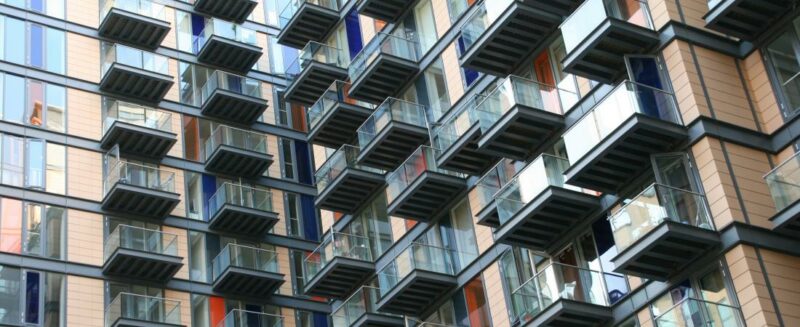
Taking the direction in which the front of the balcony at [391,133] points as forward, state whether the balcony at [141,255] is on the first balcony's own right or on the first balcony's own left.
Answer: on the first balcony's own right

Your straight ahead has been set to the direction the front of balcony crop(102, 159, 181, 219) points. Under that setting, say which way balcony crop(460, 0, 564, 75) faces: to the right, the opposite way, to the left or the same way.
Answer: to the right

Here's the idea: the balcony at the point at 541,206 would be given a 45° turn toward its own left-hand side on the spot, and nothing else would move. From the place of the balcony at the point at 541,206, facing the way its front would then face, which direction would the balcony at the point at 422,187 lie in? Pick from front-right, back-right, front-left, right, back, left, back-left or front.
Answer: back-right

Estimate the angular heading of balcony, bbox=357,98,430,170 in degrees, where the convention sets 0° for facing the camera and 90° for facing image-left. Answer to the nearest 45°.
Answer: approximately 45°

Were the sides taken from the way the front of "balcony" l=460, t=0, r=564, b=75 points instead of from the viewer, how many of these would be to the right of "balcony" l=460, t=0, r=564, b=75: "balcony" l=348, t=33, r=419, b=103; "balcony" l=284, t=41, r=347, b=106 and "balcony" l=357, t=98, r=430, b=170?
3

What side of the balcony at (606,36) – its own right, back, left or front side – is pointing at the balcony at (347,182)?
right

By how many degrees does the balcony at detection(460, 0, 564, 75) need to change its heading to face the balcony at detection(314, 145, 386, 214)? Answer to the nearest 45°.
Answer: approximately 90° to its right

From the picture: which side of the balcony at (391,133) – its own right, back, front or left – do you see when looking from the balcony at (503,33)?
left
